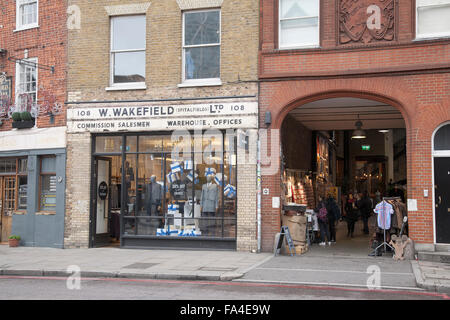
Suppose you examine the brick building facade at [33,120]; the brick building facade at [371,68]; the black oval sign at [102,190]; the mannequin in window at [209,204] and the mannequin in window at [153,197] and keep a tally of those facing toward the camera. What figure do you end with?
5

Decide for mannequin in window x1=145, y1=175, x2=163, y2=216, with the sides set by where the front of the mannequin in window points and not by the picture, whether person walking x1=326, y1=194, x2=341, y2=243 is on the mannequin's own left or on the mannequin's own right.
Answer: on the mannequin's own left

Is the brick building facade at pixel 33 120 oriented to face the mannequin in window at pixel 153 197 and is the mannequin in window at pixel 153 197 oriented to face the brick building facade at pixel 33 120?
no

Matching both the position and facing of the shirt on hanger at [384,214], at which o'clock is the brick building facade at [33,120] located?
The brick building facade is roughly at 3 o'clock from the shirt on hanger.

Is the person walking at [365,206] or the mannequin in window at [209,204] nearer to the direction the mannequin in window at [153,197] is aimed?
the mannequin in window

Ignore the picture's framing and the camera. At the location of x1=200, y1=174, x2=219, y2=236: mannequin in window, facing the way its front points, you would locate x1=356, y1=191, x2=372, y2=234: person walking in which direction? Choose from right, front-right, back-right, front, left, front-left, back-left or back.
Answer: back-left

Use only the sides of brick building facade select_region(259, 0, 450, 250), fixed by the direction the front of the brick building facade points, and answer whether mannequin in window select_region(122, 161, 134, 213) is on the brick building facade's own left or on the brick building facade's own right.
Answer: on the brick building facade's own right

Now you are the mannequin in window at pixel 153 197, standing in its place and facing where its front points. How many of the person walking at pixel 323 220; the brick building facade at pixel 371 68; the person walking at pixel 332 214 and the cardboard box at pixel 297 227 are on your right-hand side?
0

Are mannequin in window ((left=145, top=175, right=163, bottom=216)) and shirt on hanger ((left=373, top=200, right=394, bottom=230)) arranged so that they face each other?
no

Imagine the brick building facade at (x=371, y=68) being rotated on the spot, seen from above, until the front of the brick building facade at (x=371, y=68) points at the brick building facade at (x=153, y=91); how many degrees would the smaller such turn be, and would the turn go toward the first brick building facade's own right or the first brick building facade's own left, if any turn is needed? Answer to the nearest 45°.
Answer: approximately 90° to the first brick building facade's own right

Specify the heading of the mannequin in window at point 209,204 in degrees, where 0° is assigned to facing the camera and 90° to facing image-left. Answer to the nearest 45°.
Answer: approximately 0°

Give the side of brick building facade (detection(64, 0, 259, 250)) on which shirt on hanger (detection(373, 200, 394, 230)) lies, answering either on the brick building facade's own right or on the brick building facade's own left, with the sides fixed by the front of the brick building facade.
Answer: on the brick building facade's own left

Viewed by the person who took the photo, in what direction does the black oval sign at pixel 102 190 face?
facing the viewer

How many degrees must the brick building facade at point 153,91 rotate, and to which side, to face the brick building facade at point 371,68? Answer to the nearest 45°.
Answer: approximately 45° to its left

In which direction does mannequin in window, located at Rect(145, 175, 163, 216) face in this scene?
toward the camera

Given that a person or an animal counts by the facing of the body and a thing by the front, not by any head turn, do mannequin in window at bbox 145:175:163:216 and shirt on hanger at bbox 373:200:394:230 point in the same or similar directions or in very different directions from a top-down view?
same or similar directions

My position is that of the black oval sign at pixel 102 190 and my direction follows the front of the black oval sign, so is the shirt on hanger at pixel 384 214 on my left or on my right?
on my left

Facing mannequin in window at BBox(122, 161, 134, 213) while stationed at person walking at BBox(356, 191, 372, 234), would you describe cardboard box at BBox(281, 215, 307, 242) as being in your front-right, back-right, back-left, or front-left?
front-left

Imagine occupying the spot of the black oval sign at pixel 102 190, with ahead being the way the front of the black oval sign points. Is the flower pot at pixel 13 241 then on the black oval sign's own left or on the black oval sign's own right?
on the black oval sign's own right

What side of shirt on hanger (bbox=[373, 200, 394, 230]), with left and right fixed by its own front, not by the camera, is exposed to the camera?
front
